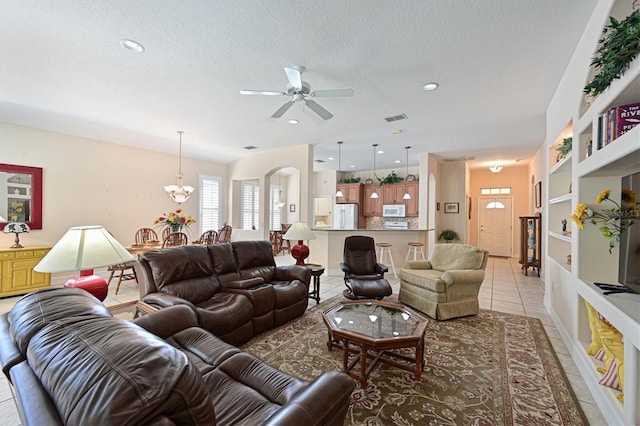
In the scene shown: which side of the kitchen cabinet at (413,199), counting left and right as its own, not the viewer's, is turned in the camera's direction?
front

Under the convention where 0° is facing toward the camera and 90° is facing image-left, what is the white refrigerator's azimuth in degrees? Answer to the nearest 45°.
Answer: approximately 0°

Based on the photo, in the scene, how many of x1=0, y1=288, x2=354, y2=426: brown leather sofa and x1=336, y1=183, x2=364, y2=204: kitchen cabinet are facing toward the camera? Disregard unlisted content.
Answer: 1

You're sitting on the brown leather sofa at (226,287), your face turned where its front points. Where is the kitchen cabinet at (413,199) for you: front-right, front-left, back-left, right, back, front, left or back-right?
left

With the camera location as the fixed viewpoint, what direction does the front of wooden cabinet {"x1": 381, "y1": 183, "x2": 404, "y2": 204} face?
facing the viewer

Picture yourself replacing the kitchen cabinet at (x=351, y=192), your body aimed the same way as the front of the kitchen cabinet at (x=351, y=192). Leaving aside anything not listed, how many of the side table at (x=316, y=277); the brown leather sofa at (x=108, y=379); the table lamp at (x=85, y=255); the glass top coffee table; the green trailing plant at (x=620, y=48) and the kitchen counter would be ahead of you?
6

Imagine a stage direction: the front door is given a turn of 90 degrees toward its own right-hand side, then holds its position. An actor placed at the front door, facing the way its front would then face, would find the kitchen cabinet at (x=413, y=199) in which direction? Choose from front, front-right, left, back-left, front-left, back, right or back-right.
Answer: front-left

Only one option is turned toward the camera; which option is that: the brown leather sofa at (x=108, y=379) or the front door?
the front door

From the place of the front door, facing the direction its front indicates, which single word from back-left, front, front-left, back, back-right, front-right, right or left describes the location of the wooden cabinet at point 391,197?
front-right

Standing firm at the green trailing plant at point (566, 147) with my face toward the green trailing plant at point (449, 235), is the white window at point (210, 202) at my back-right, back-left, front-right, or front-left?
front-left

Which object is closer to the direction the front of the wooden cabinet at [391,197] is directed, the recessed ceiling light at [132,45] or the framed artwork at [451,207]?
the recessed ceiling light

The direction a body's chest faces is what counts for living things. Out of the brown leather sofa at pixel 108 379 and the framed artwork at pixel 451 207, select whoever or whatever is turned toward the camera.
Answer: the framed artwork

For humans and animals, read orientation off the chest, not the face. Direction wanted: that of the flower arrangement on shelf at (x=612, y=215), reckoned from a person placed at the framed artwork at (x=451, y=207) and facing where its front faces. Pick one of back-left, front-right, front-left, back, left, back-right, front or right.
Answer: front

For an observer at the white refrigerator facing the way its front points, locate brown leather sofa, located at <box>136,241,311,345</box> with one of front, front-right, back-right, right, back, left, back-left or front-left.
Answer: front

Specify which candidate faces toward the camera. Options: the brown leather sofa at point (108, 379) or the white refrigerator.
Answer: the white refrigerator

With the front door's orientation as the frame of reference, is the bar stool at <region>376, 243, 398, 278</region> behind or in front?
in front
